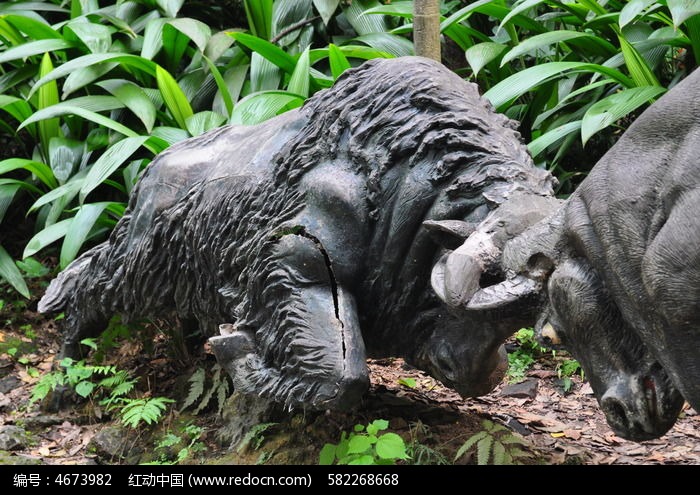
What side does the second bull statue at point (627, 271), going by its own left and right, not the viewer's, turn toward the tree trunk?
right

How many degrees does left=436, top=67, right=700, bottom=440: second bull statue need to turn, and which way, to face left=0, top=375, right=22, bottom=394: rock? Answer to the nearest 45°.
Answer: approximately 45° to its right

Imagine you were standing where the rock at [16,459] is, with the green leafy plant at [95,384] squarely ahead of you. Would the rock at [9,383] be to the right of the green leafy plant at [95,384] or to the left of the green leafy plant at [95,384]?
left

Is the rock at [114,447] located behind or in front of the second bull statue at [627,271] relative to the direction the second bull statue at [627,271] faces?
in front

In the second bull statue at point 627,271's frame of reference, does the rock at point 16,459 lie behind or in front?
in front

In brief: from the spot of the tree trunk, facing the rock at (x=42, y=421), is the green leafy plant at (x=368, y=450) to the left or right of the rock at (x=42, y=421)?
left

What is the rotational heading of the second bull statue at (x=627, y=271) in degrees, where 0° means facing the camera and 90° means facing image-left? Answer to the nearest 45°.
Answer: approximately 90°

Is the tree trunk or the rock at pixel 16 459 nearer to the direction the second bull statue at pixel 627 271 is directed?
the rock

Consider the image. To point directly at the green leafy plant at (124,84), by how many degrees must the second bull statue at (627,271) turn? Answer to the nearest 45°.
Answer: approximately 45° to its right
